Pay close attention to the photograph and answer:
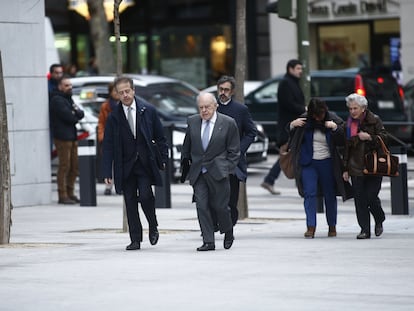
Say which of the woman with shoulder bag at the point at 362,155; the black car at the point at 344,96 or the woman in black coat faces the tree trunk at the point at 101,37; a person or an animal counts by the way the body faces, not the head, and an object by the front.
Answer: the black car

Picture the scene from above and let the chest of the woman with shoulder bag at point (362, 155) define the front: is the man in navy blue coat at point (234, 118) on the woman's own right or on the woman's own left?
on the woman's own right

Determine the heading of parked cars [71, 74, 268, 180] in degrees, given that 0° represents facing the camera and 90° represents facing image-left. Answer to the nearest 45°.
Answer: approximately 315°

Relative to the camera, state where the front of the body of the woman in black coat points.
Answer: toward the camera

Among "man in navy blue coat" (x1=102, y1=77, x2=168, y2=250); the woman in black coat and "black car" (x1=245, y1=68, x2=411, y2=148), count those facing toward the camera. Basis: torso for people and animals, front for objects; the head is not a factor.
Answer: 2

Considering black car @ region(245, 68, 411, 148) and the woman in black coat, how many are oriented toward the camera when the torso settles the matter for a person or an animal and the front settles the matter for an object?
1

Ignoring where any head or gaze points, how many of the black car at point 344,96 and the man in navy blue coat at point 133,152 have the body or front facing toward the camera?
1

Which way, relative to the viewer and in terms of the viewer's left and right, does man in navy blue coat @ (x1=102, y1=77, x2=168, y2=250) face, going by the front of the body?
facing the viewer
